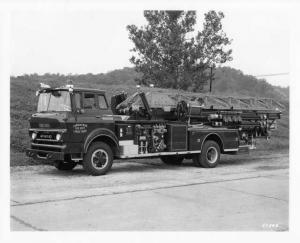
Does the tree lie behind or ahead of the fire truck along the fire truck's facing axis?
behind
